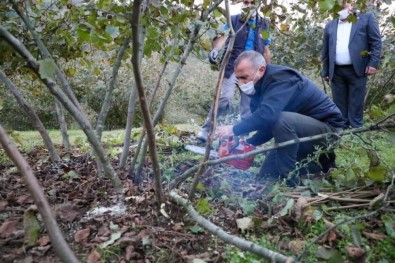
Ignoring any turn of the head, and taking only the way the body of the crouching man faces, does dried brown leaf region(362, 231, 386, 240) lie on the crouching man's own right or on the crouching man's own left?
on the crouching man's own left

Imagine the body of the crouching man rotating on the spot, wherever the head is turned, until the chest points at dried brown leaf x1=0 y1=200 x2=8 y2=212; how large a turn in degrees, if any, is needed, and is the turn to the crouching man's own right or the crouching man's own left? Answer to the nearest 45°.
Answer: approximately 45° to the crouching man's own left

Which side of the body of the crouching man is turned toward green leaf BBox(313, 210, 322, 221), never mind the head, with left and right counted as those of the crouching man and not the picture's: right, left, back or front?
left

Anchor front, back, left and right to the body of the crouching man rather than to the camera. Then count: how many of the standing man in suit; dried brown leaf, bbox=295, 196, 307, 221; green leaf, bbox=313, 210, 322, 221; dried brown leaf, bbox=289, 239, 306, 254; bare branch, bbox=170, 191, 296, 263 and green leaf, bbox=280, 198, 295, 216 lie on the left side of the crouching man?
5

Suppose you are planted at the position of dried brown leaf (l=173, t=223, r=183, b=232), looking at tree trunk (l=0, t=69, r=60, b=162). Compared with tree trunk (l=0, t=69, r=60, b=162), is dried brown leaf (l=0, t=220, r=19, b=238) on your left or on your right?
left

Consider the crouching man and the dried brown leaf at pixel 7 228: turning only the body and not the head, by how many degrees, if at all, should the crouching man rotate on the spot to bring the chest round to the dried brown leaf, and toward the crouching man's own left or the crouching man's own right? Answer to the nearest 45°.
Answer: approximately 45° to the crouching man's own left

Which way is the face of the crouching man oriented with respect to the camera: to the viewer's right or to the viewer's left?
to the viewer's left

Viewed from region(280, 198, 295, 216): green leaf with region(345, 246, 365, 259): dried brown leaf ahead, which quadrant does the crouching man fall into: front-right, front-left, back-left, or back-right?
back-left

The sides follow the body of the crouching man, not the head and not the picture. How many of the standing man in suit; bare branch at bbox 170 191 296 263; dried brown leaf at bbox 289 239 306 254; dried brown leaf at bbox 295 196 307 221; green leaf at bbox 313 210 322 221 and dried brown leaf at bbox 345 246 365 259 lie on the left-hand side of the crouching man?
5

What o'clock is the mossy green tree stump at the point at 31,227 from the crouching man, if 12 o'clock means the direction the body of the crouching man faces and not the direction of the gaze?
The mossy green tree stump is roughly at 10 o'clock from the crouching man.

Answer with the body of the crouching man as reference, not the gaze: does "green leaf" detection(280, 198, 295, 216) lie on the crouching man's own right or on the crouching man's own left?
on the crouching man's own left

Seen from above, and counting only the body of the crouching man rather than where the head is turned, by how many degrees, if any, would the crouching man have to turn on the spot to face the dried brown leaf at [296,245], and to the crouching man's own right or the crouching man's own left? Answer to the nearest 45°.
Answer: approximately 90° to the crouching man's own left

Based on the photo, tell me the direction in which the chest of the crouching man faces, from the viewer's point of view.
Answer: to the viewer's left

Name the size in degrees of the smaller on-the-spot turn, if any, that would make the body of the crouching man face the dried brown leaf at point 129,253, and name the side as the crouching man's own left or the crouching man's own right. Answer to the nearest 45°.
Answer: approximately 45° to the crouching man's own left

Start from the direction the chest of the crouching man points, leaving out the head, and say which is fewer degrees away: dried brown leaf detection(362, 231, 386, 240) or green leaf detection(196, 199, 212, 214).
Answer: the green leaf
